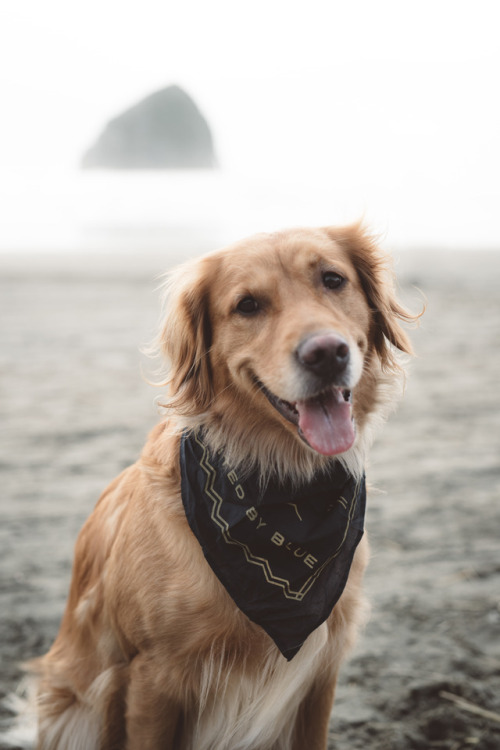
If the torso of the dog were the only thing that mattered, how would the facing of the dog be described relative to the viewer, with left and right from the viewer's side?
facing the viewer and to the right of the viewer
